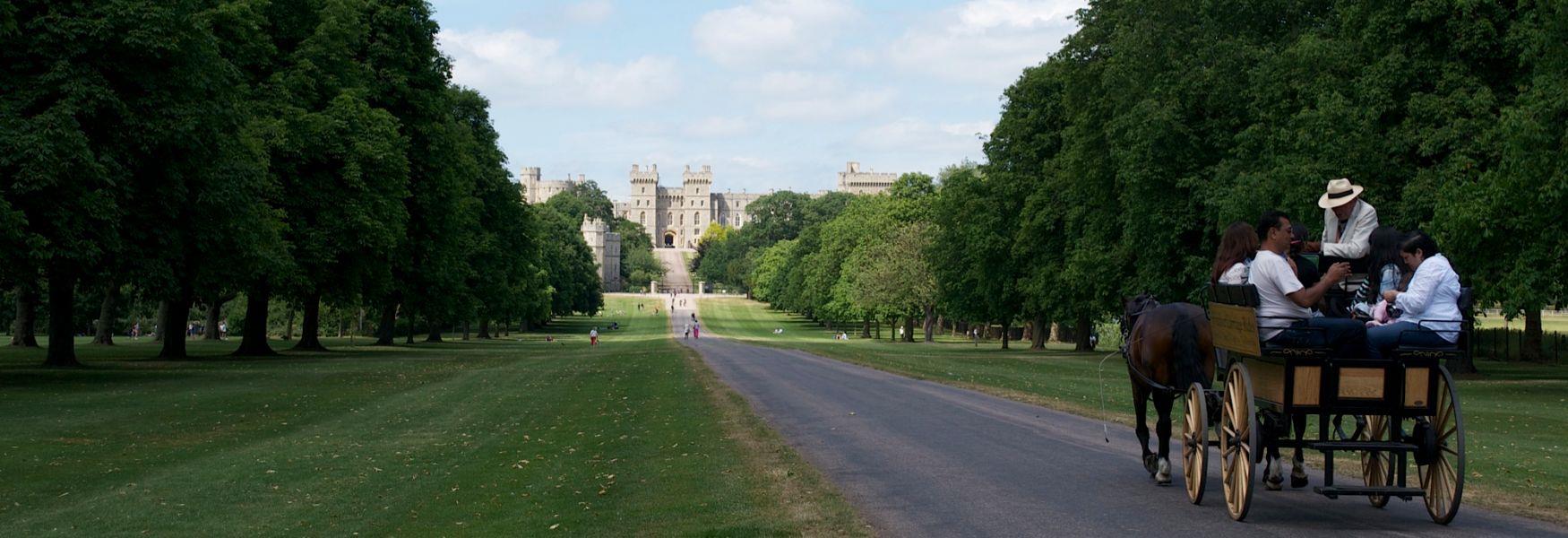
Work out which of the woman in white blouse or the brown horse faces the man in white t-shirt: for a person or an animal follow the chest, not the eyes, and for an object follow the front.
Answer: the woman in white blouse

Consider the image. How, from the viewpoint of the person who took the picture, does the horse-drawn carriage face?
facing away from the viewer and to the left of the viewer

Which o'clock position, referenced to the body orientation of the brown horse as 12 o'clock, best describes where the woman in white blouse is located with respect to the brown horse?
The woman in white blouse is roughly at 6 o'clock from the brown horse.

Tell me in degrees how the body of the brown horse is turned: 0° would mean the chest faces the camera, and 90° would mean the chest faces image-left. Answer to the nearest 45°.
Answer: approximately 135°

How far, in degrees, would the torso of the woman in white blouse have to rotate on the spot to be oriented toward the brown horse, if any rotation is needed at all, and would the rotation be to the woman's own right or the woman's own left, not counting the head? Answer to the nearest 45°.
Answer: approximately 45° to the woman's own right

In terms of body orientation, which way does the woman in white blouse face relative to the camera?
to the viewer's left
